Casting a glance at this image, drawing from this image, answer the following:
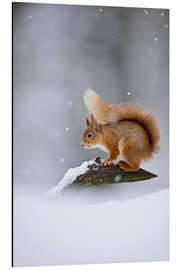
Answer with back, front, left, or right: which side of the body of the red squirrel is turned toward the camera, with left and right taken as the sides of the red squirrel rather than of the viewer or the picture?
left
